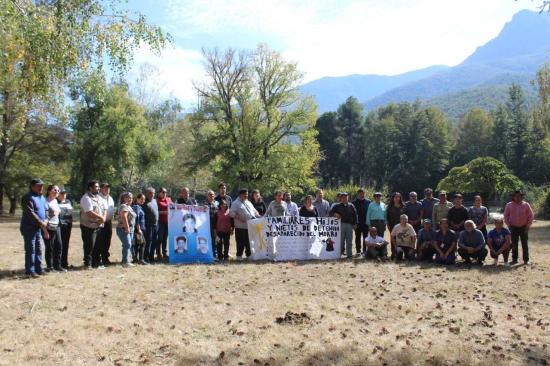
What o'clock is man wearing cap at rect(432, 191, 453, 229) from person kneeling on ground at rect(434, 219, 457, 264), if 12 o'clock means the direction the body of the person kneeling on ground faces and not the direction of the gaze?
The man wearing cap is roughly at 6 o'clock from the person kneeling on ground.

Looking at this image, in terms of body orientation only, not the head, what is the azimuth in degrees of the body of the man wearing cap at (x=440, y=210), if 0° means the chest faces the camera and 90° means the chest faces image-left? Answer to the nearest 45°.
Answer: approximately 0°

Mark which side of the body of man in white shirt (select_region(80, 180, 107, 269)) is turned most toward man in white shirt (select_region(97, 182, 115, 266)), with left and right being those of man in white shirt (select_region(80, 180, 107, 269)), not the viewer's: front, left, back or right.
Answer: left

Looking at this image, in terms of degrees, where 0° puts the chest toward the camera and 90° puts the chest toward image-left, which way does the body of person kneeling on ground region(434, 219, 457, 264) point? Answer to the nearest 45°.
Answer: approximately 0°

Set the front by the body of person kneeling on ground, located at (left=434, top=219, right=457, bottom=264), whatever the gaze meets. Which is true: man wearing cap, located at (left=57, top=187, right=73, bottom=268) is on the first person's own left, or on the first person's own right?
on the first person's own right

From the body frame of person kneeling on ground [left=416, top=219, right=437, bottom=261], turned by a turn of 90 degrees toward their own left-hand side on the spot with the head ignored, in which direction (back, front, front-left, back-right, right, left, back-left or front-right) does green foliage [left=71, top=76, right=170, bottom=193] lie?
back-left

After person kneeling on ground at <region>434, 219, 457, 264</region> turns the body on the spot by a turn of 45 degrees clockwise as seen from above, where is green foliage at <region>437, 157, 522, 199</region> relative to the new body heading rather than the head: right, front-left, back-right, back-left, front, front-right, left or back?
back-right

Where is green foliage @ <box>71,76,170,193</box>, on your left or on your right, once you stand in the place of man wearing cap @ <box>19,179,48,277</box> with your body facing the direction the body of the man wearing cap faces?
on your left
